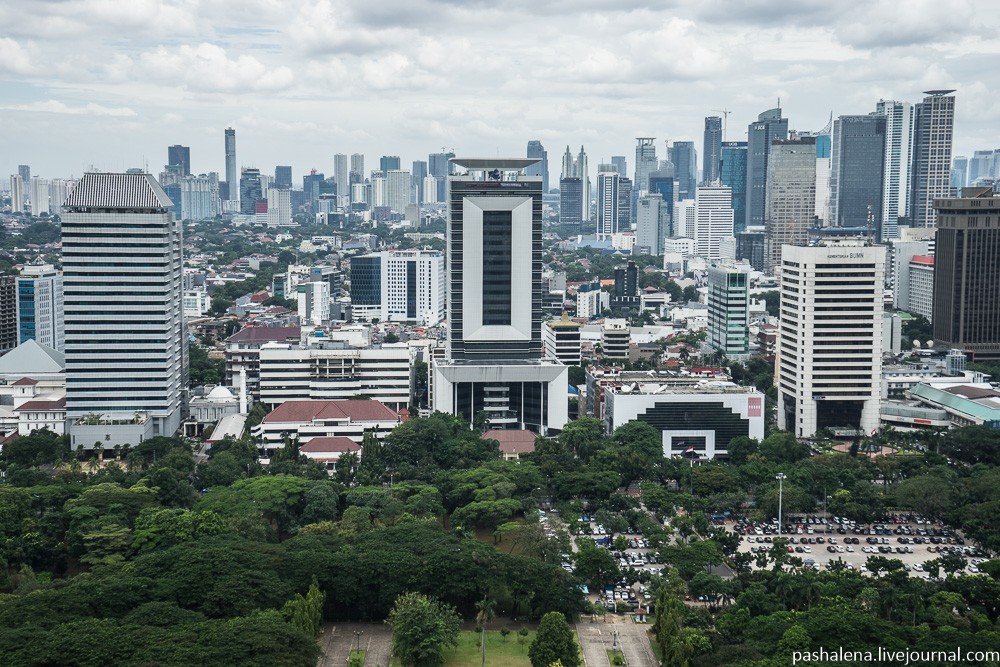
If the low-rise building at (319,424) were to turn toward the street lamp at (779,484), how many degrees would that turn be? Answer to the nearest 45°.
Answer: approximately 45° to its left

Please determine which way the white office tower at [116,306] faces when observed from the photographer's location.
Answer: facing the viewer

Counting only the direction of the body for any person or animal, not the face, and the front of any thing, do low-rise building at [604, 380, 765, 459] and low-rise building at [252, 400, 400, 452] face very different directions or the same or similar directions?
same or similar directions

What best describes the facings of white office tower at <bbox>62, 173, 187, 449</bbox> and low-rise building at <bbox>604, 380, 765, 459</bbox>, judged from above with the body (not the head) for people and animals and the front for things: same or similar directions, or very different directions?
same or similar directions

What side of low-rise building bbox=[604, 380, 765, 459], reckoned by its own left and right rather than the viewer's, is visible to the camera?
front

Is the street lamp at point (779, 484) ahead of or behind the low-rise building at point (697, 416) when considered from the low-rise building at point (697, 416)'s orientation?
ahead

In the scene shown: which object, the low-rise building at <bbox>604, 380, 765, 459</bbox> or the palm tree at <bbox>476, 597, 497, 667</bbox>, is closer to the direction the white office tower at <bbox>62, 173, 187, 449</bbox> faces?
the palm tree

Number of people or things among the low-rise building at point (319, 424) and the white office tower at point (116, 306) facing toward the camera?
2

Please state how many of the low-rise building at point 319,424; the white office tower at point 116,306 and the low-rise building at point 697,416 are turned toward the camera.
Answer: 3

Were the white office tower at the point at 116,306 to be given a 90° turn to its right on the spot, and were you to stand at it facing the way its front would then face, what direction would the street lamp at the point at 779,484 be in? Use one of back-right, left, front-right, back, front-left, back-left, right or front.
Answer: back-left

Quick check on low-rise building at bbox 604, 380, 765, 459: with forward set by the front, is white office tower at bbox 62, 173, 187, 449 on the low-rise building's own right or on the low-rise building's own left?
on the low-rise building's own right

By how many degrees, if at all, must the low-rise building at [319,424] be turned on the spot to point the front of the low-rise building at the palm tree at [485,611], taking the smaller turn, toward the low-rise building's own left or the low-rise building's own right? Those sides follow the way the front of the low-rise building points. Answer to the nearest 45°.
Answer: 0° — it already faces it

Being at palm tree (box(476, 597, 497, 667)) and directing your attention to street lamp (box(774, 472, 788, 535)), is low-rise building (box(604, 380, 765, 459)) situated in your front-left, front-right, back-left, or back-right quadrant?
front-left

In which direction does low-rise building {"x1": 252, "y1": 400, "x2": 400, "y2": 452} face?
toward the camera

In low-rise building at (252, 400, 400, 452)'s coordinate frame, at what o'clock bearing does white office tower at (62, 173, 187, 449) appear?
The white office tower is roughly at 3 o'clock from the low-rise building.
